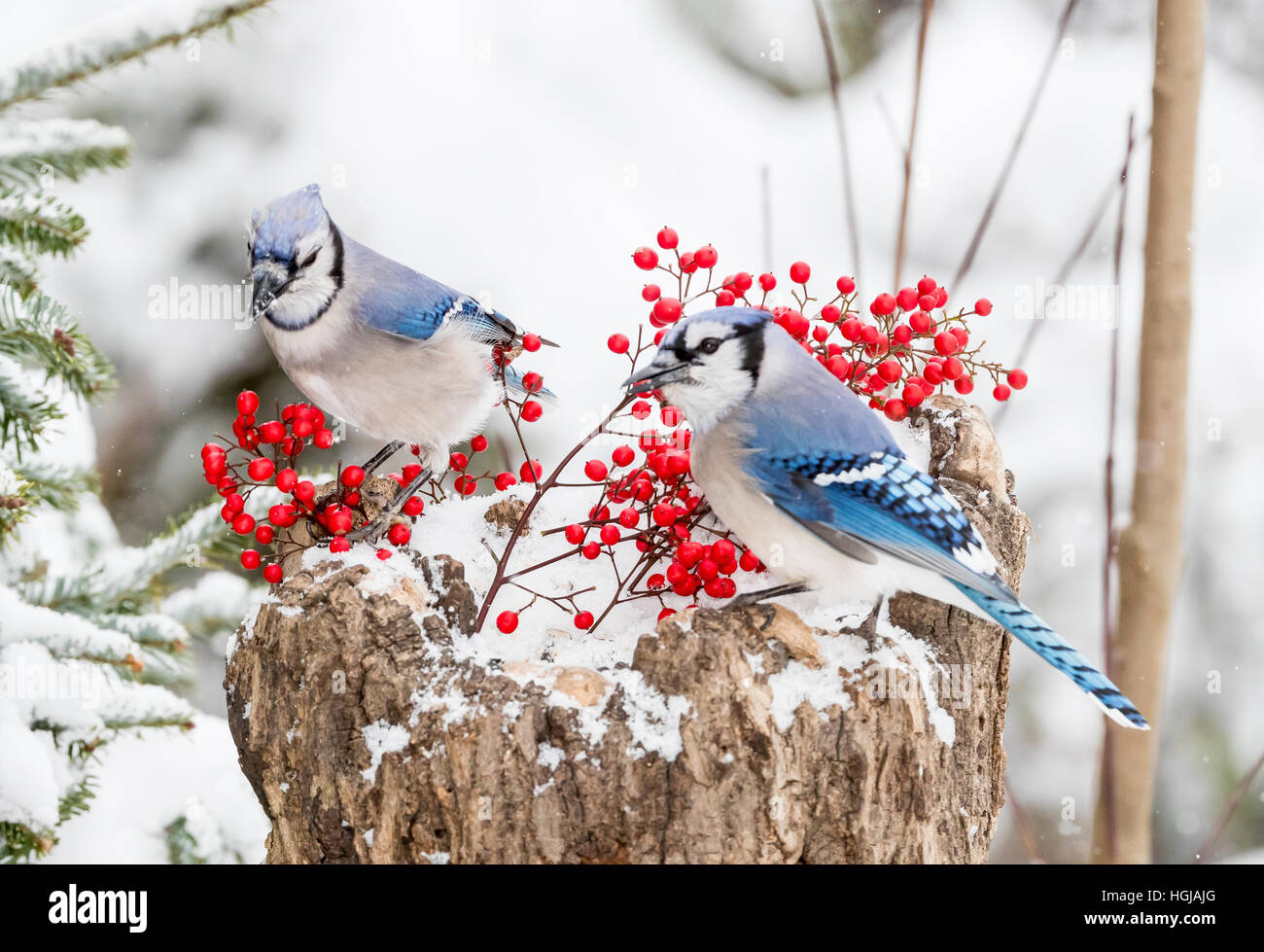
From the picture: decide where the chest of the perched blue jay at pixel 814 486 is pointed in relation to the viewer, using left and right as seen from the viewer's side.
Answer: facing to the left of the viewer

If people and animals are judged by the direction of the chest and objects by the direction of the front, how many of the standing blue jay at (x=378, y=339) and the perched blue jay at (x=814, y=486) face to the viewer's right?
0

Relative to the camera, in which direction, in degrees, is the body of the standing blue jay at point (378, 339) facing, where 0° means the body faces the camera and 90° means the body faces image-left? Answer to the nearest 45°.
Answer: approximately 45°

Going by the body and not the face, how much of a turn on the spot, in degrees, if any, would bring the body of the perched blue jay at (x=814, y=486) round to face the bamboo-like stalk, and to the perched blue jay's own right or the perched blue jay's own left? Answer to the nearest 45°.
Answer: approximately 135° to the perched blue jay's own right
